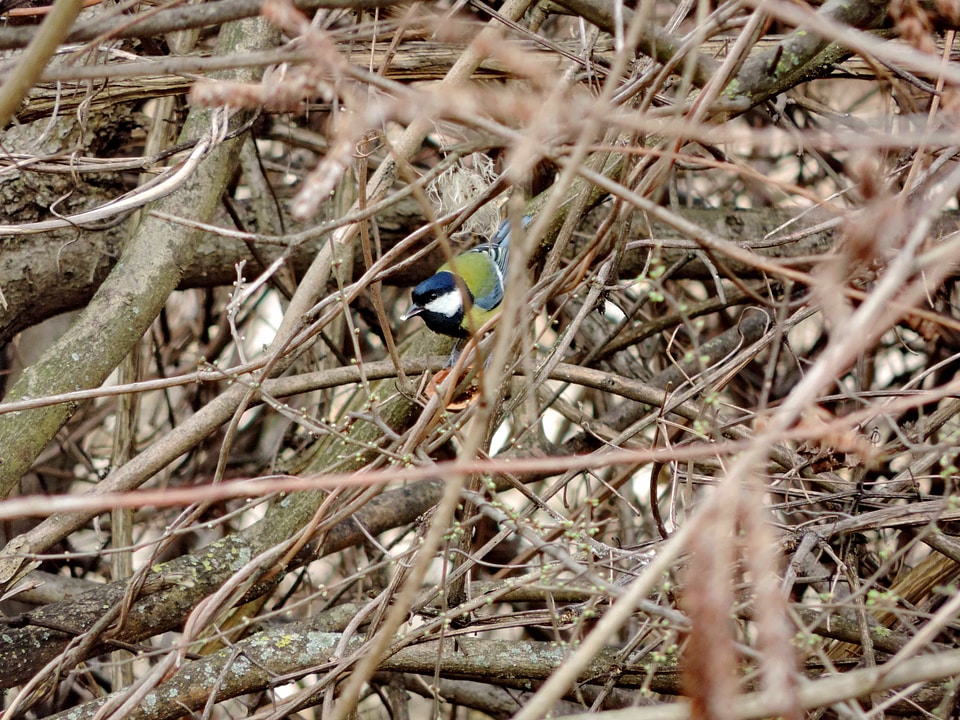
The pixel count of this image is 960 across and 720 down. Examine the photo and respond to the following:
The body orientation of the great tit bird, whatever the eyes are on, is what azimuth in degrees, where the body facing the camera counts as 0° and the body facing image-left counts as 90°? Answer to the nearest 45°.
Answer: approximately 45°
